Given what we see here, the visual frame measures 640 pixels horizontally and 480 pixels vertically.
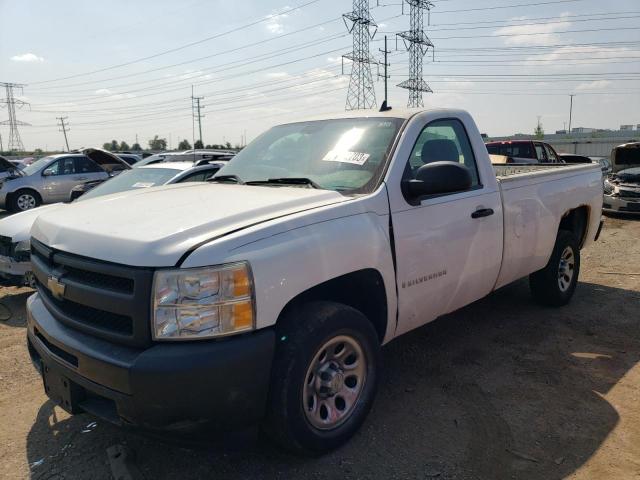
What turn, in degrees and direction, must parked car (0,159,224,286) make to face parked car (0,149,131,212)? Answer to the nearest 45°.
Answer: approximately 135° to its right

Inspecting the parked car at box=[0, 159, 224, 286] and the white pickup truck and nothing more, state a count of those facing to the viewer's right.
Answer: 0

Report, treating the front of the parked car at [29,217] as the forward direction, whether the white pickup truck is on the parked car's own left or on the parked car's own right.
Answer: on the parked car's own left

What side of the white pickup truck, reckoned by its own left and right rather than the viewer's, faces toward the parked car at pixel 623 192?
back

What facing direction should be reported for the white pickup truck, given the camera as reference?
facing the viewer and to the left of the viewer

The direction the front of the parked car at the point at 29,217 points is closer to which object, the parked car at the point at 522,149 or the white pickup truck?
the white pickup truck

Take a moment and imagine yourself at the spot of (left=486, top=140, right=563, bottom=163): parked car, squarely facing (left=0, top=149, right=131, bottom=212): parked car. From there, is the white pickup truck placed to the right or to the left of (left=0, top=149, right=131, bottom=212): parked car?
left

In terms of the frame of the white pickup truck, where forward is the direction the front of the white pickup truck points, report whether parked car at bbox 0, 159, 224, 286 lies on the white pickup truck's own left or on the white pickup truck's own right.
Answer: on the white pickup truck's own right

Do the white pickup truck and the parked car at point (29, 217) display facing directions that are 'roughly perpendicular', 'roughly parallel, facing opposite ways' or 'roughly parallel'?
roughly parallel

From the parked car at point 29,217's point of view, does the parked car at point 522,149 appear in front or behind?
behind

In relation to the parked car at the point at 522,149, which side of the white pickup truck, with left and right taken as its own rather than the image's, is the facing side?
back

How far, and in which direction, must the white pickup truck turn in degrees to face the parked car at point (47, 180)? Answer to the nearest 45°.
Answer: approximately 90° to its right
